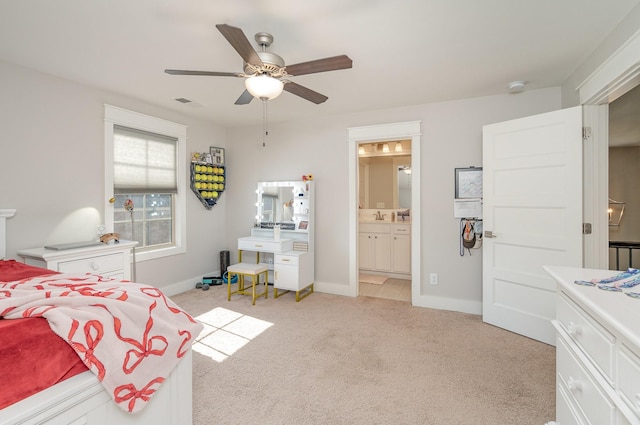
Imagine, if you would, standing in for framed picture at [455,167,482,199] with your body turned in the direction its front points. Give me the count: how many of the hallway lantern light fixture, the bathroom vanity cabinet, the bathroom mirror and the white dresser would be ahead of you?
1

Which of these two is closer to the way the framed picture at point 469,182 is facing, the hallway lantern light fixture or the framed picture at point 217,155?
the framed picture

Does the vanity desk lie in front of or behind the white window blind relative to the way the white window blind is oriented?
in front

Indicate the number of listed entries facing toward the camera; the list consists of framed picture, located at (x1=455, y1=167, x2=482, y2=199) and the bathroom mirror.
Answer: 2

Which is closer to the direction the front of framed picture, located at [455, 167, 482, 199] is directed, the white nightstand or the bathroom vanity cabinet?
the white nightstand

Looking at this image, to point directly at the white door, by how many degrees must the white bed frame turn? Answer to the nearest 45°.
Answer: approximately 45° to its left

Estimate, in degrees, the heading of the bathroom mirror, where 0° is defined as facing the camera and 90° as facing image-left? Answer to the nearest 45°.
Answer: approximately 0°

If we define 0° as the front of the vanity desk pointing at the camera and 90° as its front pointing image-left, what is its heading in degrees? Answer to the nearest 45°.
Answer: approximately 45°

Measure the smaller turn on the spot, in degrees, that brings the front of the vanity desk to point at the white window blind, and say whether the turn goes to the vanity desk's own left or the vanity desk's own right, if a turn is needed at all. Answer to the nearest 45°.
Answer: approximately 45° to the vanity desk's own right

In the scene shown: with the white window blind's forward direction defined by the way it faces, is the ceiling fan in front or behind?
in front

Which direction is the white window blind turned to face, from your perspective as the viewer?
facing the viewer and to the right of the viewer

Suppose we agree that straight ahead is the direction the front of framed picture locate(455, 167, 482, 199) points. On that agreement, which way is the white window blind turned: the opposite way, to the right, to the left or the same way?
to the left
